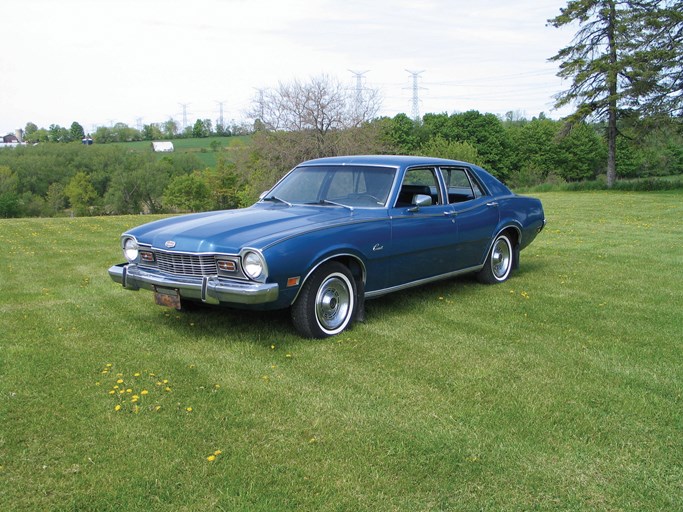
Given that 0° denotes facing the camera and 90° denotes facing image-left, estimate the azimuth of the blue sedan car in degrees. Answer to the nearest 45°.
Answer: approximately 45°

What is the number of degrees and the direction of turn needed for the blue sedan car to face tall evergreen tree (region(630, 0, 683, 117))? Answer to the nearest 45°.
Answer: approximately 180°

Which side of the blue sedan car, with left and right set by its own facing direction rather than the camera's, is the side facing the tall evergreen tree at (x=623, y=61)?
back
